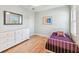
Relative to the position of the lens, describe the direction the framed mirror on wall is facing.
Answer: facing the viewer and to the right of the viewer

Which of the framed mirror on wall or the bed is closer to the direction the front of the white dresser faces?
the bed

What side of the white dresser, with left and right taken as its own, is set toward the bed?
front

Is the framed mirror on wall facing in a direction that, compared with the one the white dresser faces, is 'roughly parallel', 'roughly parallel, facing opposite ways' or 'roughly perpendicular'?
roughly parallel
